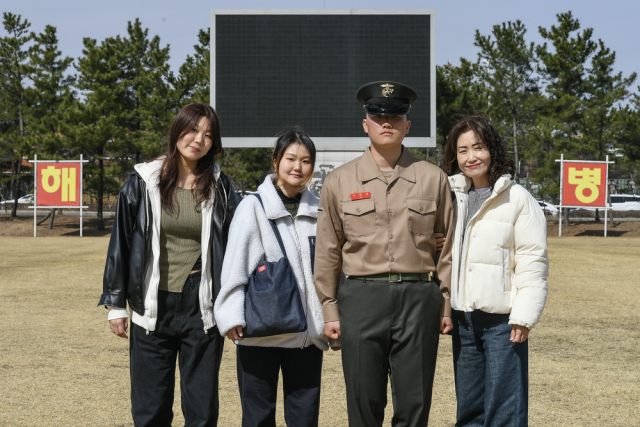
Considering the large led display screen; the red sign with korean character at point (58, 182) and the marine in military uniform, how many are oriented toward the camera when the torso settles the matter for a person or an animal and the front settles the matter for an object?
3

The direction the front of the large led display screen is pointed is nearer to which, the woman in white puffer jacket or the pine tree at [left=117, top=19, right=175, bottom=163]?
the woman in white puffer jacket

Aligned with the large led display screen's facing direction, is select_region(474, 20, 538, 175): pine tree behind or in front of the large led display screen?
behind

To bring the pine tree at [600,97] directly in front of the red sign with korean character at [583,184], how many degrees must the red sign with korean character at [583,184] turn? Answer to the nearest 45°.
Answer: approximately 180°

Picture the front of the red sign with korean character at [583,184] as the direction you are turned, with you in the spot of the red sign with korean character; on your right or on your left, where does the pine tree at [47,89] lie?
on your right

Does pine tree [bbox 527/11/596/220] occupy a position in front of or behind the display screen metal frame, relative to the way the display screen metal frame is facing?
behind

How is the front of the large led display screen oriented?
toward the camera

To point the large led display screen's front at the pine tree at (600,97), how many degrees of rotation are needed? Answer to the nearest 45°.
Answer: approximately 135° to its left

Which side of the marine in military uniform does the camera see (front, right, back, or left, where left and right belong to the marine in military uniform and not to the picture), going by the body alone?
front

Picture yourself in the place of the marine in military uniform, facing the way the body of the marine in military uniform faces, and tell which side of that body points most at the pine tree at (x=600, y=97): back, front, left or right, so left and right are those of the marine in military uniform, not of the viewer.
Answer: back

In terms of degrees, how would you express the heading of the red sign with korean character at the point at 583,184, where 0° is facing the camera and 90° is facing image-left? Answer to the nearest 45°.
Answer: approximately 0°

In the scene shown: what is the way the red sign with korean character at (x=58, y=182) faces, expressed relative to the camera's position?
facing the viewer

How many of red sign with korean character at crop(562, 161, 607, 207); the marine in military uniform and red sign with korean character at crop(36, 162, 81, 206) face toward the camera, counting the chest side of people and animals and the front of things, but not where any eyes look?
3
